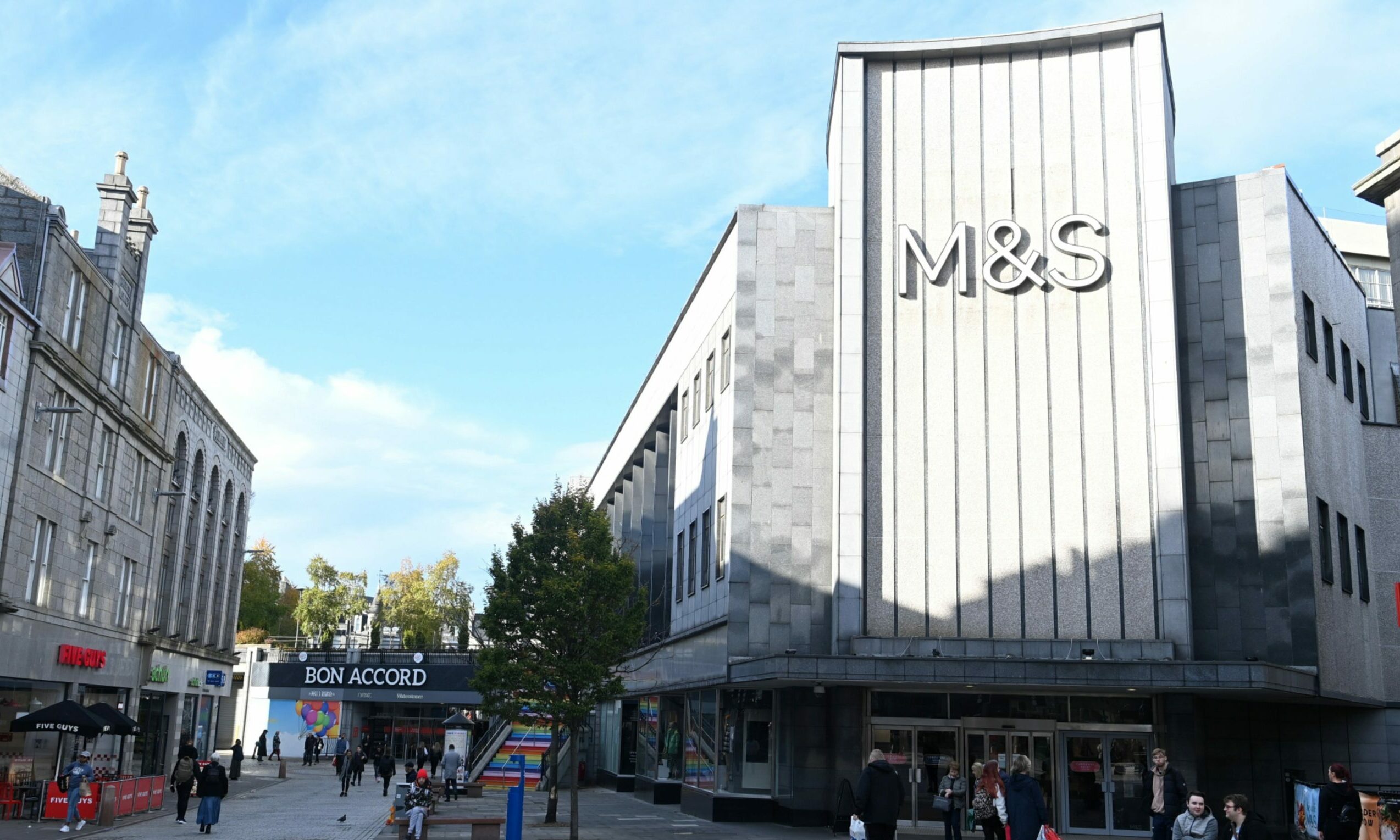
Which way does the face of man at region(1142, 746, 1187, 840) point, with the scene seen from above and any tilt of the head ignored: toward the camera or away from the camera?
toward the camera

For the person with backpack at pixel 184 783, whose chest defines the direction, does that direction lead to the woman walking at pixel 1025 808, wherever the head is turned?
no

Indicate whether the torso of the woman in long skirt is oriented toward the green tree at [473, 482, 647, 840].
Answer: no

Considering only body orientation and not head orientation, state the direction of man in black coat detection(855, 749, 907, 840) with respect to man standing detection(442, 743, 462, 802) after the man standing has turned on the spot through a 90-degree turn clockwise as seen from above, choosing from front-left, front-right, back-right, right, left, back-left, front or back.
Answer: right

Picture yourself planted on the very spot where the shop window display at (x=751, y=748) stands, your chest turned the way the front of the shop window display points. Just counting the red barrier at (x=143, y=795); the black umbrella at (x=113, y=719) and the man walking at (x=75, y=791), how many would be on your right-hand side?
3

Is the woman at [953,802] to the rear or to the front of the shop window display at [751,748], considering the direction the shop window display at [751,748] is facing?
to the front

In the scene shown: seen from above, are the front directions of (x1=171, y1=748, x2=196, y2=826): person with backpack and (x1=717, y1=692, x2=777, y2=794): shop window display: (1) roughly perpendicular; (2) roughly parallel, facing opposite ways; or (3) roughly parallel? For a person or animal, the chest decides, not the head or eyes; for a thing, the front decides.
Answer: roughly parallel, facing opposite ways

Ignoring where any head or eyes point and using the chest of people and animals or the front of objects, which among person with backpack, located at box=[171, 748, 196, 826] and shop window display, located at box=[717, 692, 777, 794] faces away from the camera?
the person with backpack

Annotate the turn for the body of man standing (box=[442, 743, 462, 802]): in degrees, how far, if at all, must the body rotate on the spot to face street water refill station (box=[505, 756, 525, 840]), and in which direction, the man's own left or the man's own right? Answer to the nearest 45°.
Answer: approximately 180°

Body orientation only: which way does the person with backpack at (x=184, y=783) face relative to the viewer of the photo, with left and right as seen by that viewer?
facing away from the viewer

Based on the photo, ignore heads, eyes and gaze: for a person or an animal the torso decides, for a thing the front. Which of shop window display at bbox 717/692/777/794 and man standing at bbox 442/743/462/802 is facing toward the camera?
the shop window display

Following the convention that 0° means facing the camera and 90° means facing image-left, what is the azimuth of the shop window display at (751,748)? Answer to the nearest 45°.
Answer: approximately 0°
